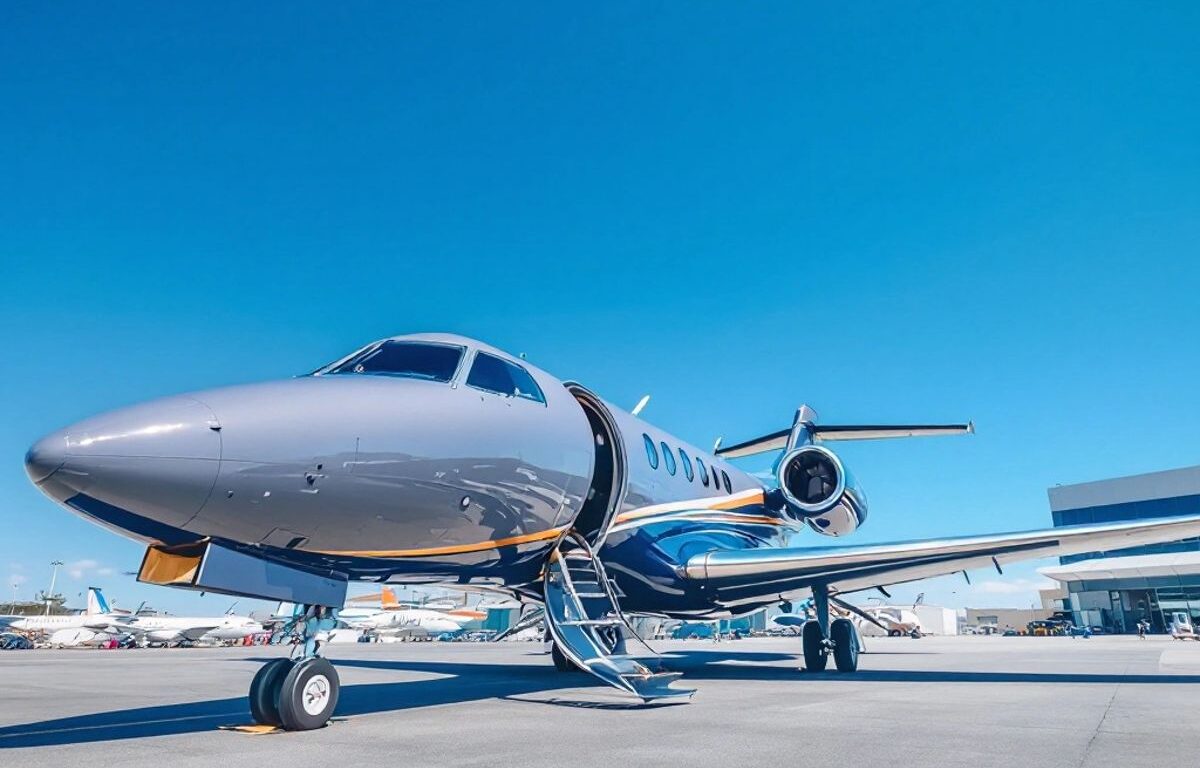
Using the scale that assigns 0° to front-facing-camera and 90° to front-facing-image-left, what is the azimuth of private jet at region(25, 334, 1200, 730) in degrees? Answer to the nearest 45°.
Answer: approximately 45°
